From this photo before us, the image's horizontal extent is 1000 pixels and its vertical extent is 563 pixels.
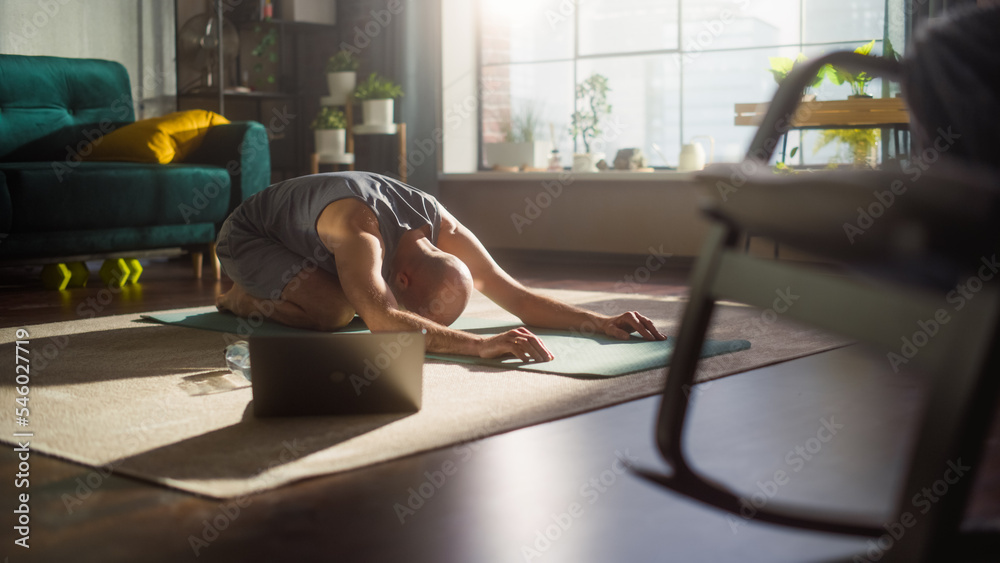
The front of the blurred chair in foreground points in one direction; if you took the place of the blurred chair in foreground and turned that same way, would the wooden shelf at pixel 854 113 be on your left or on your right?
on your right

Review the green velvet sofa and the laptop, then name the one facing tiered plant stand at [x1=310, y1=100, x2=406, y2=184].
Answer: the laptop

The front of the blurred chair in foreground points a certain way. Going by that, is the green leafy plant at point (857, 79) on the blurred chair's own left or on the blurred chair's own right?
on the blurred chair's own right

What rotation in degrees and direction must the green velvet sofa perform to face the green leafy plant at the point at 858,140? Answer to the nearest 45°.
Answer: approximately 90° to its left

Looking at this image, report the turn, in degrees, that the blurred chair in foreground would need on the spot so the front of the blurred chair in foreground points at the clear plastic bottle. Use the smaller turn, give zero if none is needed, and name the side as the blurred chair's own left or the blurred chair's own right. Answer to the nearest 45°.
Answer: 0° — it already faces it

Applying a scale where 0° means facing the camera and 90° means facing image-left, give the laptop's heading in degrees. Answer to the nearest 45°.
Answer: approximately 180°

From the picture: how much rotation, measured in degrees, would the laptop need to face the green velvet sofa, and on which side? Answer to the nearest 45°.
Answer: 0° — it already faces it

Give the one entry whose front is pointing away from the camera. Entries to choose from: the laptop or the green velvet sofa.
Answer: the laptop

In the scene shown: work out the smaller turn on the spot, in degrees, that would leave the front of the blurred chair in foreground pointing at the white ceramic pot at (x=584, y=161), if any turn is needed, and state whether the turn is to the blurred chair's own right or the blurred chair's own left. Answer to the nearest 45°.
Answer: approximately 45° to the blurred chair's own right

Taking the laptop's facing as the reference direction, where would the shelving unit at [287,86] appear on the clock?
The shelving unit is roughly at 12 o'clock from the laptop.

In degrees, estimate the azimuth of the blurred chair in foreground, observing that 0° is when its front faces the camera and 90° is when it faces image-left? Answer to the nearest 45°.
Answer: approximately 135°

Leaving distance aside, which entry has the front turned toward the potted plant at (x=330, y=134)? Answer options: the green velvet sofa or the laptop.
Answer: the laptop

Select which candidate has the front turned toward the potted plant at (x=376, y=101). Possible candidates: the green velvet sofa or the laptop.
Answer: the laptop
